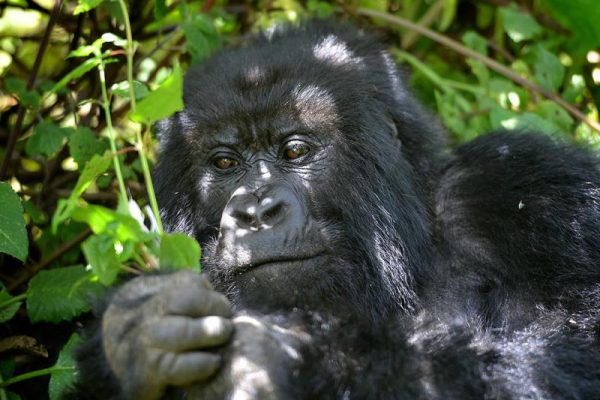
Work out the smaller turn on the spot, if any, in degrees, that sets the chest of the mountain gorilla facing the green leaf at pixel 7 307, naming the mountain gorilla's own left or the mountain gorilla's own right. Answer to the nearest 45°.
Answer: approximately 45° to the mountain gorilla's own right

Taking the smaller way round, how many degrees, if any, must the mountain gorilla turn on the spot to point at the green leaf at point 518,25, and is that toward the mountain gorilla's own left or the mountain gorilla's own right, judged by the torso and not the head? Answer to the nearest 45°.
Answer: approximately 180°

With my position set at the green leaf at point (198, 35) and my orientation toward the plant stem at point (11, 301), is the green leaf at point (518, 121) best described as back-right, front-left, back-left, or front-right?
back-left

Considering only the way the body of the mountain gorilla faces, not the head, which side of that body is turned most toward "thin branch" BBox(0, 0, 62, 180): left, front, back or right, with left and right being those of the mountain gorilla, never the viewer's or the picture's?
right

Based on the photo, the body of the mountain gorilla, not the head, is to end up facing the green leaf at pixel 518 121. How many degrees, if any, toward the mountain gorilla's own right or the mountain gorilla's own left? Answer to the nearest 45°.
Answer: approximately 180°

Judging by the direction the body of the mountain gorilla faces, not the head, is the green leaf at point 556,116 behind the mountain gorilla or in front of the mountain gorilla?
behind

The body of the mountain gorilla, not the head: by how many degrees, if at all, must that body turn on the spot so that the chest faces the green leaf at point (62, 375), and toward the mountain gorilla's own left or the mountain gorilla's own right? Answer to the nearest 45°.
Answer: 0° — it already faces it

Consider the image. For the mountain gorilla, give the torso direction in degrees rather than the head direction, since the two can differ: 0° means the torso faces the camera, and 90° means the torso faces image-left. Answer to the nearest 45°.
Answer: approximately 45°

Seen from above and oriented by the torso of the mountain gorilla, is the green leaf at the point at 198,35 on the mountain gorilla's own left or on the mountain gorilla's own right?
on the mountain gorilla's own right

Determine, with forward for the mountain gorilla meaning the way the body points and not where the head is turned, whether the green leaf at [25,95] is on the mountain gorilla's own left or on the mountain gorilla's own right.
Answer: on the mountain gorilla's own right

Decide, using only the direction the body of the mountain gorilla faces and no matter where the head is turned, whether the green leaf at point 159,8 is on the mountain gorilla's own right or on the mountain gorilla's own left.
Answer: on the mountain gorilla's own right

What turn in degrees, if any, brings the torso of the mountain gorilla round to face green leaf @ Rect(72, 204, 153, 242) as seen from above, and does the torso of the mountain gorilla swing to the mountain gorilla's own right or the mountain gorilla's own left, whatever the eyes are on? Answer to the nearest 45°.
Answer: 0° — it already faces it
